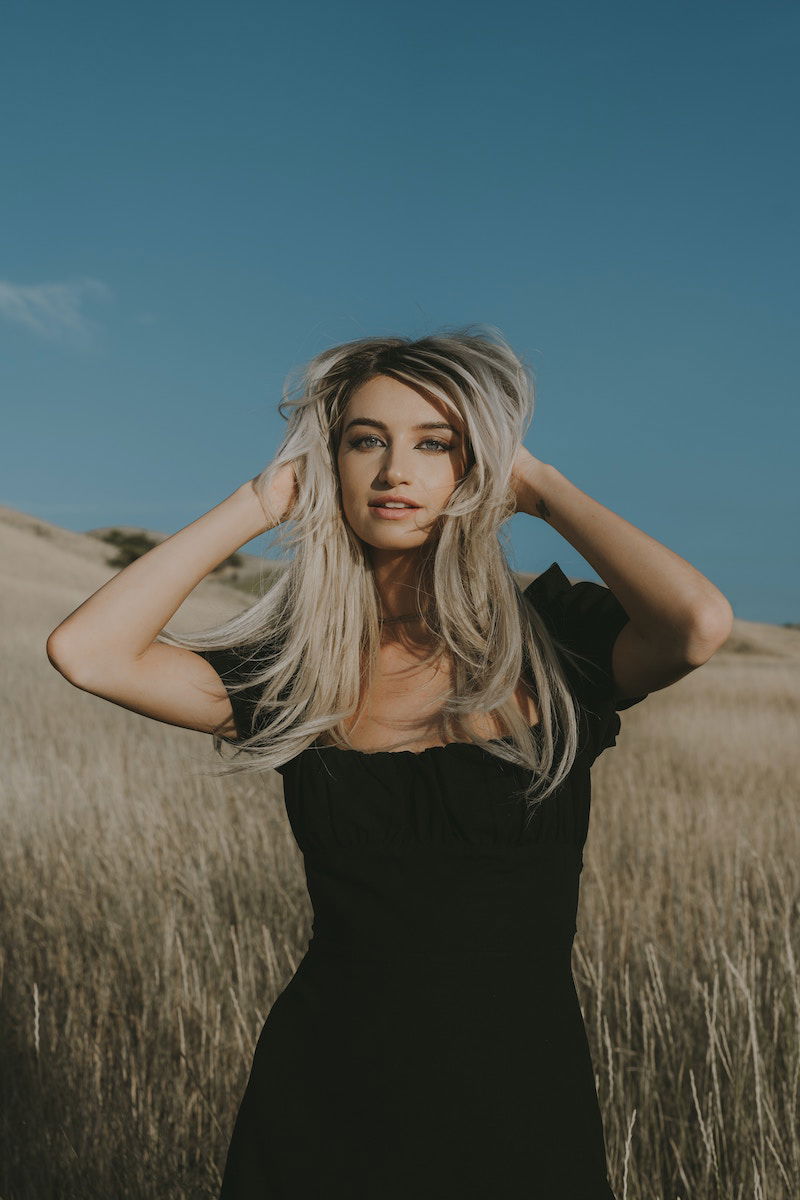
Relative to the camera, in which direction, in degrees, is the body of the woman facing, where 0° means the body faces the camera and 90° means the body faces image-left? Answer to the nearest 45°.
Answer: approximately 0°
